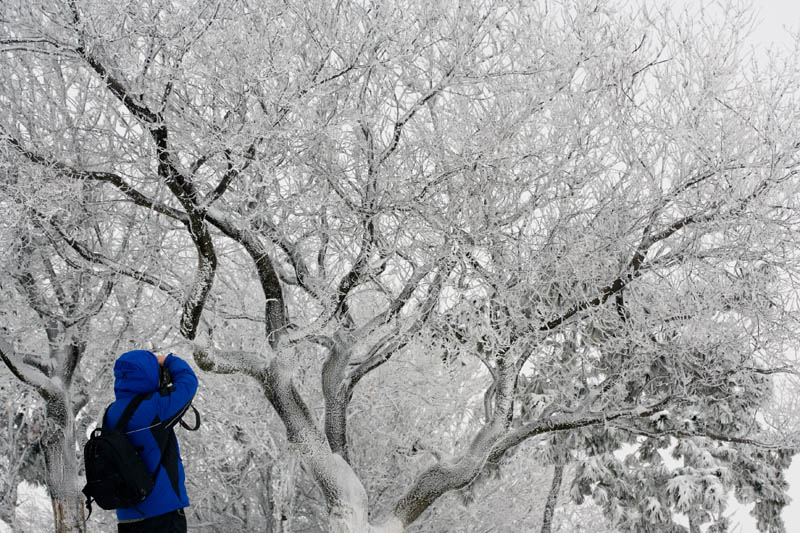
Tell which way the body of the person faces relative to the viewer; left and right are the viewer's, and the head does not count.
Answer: facing away from the viewer and to the right of the viewer

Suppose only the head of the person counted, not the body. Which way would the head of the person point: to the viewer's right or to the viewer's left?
to the viewer's right
